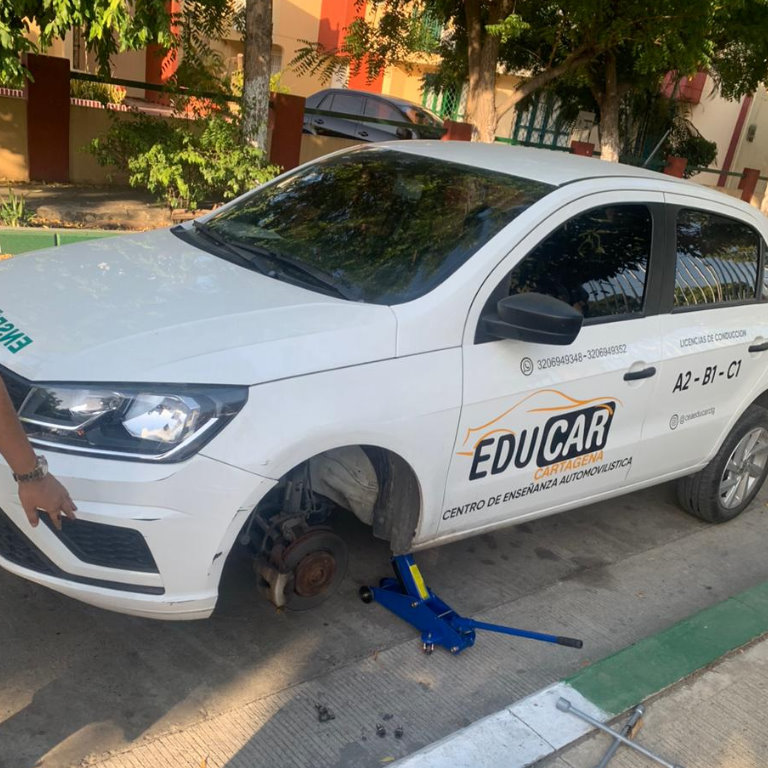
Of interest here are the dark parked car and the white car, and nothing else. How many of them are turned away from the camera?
0

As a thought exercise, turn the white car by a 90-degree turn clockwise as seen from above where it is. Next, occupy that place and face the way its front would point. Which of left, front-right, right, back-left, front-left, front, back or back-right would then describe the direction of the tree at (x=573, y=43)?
front-right

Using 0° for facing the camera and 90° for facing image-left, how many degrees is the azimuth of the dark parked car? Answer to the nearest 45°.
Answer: approximately 315°

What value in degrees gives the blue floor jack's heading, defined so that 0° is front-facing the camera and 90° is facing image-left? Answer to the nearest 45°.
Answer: approximately 135°

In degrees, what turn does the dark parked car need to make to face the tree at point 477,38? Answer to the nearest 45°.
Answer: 0° — it already faces it

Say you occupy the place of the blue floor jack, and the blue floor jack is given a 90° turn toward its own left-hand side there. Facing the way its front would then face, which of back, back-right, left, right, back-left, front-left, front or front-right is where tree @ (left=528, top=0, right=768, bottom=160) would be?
back-right

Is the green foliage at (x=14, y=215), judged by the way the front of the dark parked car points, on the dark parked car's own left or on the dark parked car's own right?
on the dark parked car's own right

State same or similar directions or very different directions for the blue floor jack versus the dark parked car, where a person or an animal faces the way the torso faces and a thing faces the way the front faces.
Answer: very different directions

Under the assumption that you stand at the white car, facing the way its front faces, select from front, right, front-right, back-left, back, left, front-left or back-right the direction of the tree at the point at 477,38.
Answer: back-right

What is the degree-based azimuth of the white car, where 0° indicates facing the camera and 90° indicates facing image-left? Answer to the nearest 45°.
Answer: approximately 45°

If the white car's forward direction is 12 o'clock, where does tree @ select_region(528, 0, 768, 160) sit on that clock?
The tree is roughly at 5 o'clock from the white car.

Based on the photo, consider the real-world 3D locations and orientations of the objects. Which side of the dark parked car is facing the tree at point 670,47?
front

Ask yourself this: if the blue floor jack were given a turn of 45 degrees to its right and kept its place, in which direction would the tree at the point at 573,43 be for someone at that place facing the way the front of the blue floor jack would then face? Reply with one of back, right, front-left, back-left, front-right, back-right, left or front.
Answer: front

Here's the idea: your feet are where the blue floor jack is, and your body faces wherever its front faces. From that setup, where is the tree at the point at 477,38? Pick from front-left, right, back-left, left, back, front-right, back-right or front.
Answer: front-right
